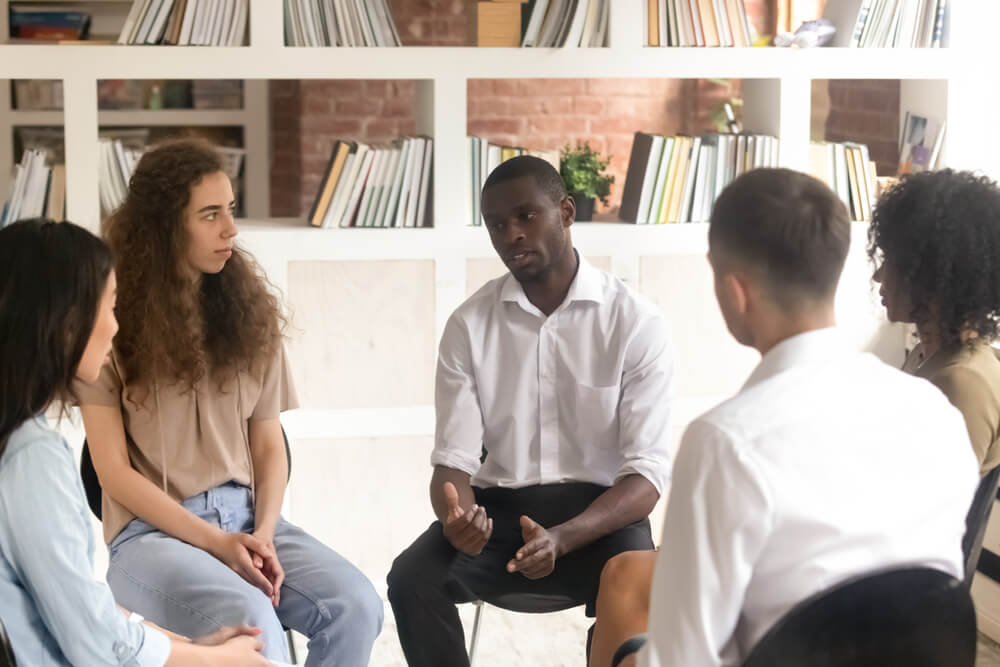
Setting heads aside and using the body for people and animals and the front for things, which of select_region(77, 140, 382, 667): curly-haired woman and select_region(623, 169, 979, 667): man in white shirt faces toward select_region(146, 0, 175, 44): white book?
the man in white shirt

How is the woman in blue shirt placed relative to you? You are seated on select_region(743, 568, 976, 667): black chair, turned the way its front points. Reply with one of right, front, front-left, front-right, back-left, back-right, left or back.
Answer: front-left

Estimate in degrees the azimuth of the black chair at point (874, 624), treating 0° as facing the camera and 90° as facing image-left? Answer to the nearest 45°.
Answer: approximately 135°

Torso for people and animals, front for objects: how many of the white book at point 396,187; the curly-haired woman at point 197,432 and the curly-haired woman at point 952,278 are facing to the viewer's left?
1

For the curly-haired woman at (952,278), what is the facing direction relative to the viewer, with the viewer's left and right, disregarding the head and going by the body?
facing to the left of the viewer

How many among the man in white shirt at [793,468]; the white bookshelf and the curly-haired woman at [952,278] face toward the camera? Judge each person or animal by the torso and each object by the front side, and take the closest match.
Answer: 1

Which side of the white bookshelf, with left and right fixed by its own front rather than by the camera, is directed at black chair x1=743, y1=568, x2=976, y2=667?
front

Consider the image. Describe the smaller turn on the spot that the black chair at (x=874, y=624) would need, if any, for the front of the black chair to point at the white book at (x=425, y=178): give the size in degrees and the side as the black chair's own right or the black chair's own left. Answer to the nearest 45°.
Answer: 0° — it already faces it

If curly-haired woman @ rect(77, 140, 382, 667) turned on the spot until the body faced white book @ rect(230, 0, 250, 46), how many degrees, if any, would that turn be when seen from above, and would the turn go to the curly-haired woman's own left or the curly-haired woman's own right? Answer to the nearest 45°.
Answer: approximately 135° to the curly-haired woman's own left

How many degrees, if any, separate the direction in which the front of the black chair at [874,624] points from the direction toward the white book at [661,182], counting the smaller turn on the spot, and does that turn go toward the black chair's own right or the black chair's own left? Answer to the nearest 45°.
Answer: approximately 45° to the black chair's own right

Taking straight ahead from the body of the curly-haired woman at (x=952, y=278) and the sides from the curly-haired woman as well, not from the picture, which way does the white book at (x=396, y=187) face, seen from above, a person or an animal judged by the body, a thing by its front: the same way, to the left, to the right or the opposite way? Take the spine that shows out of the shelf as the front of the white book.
to the left

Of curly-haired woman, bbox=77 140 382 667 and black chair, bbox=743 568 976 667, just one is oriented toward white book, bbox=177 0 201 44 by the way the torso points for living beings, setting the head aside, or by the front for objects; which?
the black chair

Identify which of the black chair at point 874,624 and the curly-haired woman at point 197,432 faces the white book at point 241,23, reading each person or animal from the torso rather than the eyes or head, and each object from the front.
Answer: the black chair

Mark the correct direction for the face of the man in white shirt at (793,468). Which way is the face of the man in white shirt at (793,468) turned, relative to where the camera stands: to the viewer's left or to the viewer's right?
to the viewer's left

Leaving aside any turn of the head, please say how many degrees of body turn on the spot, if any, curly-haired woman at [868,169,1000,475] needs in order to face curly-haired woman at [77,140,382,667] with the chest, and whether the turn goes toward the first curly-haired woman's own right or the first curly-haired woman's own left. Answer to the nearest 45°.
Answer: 0° — they already face them
